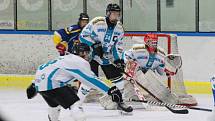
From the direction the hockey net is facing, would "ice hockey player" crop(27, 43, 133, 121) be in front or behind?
in front

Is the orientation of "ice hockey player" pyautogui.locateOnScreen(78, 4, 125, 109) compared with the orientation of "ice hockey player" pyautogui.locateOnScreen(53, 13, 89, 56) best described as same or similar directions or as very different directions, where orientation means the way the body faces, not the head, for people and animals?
same or similar directions

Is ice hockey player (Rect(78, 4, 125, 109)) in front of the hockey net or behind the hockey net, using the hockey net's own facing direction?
in front

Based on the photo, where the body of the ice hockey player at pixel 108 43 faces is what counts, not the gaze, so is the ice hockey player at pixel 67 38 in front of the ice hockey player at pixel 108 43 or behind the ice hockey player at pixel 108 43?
behind

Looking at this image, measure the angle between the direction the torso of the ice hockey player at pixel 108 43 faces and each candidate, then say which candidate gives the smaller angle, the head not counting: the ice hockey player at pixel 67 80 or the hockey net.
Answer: the ice hockey player

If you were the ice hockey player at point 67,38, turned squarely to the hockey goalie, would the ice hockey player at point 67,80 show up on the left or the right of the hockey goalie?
right

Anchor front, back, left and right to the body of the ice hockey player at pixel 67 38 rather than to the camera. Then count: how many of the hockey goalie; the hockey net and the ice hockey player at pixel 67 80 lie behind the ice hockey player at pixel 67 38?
0

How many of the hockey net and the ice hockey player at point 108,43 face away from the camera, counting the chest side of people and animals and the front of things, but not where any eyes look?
0

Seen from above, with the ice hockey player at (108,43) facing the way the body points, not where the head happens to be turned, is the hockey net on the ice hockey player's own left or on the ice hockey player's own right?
on the ice hockey player's own left

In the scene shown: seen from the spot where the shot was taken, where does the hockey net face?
facing the viewer and to the left of the viewer

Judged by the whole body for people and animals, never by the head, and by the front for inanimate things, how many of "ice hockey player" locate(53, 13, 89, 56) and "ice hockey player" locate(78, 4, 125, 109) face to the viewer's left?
0

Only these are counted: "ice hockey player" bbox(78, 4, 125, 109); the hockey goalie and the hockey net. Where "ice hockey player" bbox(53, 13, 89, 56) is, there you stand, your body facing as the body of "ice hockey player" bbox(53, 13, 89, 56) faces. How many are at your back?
0

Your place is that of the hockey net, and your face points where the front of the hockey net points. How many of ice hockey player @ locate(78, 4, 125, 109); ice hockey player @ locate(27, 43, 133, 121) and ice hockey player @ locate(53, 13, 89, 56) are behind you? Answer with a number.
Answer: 0

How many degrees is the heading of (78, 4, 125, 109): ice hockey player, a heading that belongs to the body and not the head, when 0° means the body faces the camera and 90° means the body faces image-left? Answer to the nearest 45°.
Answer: approximately 315°

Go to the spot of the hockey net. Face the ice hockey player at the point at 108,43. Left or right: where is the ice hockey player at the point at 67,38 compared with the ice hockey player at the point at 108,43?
right

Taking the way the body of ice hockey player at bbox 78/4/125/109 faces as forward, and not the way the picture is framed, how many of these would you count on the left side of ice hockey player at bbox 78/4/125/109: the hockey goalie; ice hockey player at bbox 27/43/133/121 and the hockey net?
2

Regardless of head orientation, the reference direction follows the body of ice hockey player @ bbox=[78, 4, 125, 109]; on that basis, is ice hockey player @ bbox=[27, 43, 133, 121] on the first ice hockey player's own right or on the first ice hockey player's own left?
on the first ice hockey player's own right
